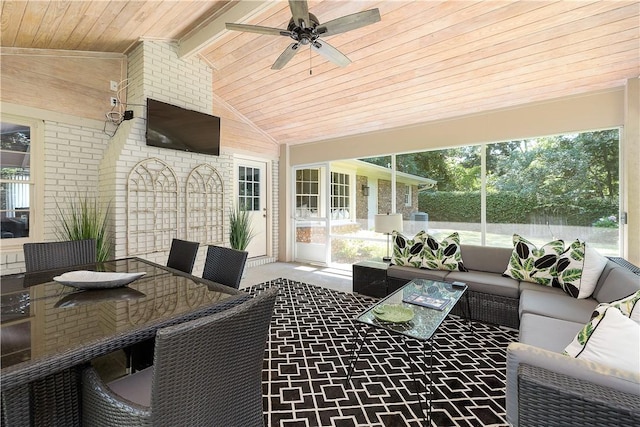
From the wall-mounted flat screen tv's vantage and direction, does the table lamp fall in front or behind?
in front

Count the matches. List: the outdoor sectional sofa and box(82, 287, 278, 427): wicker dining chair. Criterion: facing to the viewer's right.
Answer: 0

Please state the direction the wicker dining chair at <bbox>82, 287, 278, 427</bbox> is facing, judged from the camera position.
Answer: facing away from the viewer and to the left of the viewer

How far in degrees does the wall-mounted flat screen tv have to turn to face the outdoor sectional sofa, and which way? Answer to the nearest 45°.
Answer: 0° — it already faces it

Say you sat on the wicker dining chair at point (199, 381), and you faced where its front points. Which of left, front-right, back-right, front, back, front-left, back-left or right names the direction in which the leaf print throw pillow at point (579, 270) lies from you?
back-right

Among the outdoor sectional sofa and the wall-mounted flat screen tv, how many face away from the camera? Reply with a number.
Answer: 0

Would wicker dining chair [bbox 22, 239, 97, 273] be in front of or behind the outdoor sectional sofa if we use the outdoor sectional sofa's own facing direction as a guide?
in front

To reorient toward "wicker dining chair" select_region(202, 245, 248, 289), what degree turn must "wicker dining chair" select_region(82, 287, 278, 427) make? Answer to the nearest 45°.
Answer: approximately 45° to its right

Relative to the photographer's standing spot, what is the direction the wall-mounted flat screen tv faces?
facing the viewer and to the right of the viewer

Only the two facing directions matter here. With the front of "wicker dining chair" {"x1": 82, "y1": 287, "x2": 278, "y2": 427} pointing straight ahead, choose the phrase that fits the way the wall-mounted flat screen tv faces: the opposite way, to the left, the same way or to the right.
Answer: the opposite way

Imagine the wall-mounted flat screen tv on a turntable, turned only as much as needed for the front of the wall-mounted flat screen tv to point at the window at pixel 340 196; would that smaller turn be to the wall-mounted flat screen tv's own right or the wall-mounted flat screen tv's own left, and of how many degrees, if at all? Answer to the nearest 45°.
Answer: approximately 45° to the wall-mounted flat screen tv's own left

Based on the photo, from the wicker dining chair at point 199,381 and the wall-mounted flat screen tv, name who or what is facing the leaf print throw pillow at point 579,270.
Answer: the wall-mounted flat screen tv

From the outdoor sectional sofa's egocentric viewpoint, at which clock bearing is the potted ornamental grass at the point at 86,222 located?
The potted ornamental grass is roughly at 1 o'clock from the outdoor sectional sofa.

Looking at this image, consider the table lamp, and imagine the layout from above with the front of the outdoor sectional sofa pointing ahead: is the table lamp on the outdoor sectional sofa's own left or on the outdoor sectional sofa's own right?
on the outdoor sectional sofa's own right

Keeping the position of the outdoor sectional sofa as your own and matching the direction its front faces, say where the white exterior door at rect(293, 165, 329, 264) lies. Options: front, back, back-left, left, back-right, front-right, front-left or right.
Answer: right
